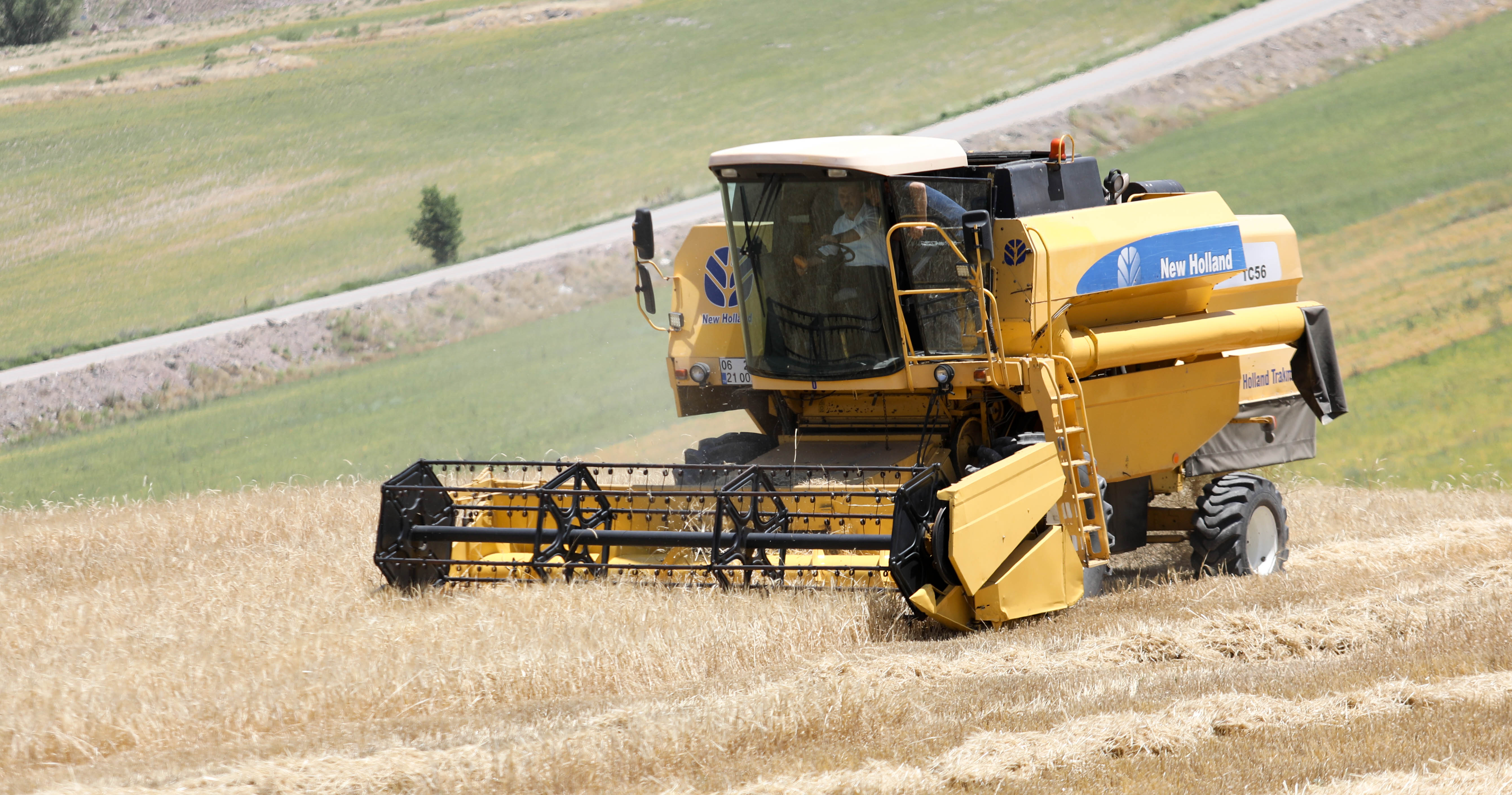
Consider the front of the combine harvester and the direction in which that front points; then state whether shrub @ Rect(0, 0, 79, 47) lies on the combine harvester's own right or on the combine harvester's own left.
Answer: on the combine harvester's own right

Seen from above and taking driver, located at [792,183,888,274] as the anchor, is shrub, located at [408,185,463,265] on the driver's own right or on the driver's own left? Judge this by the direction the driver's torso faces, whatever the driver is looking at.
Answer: on the driver's own right

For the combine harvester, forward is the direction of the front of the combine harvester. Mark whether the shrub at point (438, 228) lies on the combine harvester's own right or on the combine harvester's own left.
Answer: on the combine harvester's own right

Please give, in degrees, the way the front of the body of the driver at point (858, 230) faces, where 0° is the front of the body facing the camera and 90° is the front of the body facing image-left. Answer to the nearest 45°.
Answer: approximately 45°

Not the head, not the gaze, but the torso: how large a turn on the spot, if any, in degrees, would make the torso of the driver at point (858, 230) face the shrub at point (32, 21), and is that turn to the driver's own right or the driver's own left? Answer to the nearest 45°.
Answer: approximately 90° to the driver's own right

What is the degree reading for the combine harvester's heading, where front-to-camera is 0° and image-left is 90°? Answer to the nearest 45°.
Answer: approximately 45°
